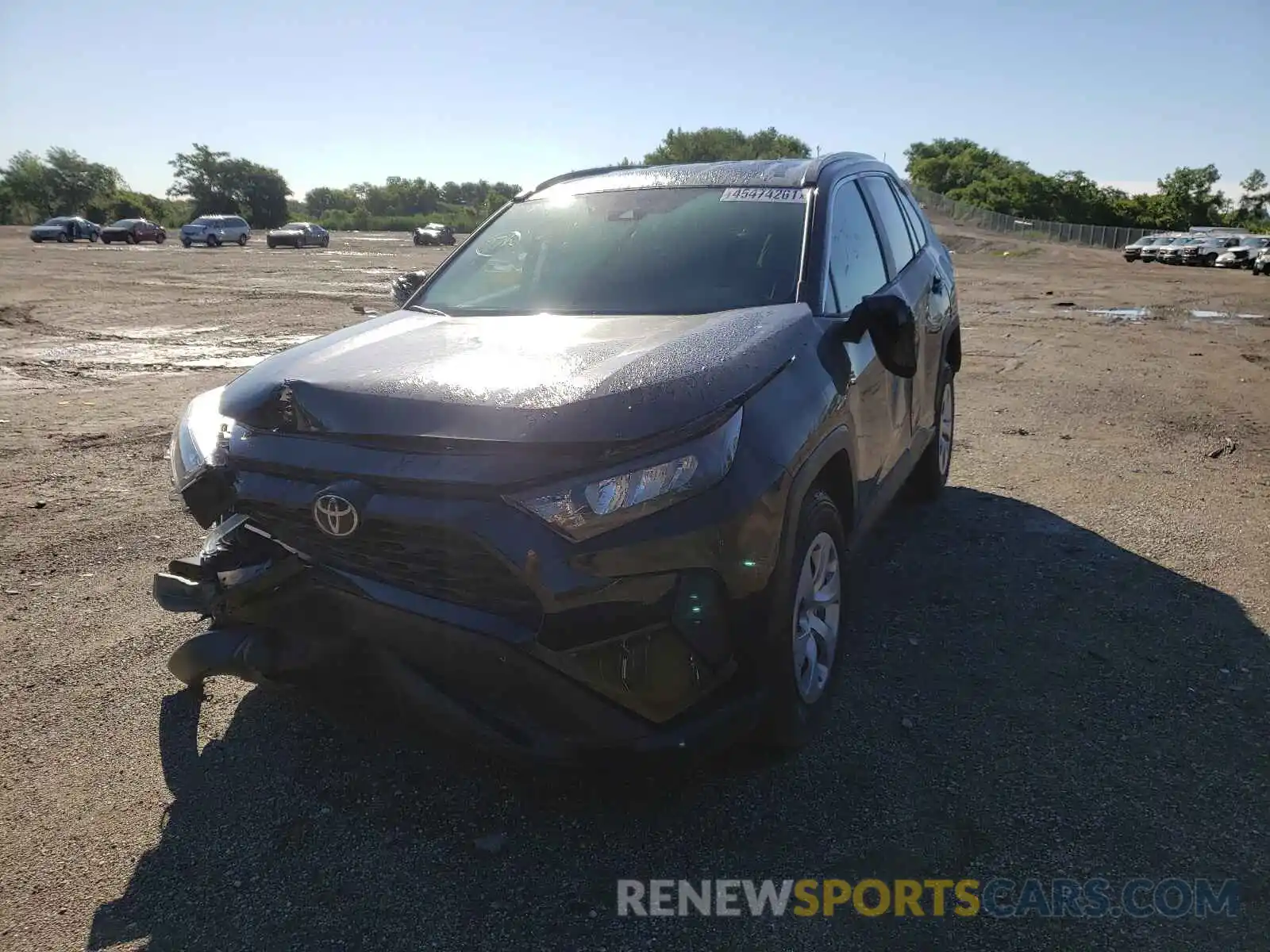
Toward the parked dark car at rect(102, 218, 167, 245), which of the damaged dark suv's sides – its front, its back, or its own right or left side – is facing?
right

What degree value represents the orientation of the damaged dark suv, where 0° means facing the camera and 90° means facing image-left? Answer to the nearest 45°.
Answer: approximately 45°

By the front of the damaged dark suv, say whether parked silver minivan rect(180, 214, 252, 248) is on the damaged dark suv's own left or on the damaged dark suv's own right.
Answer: on the damaged dark suv's own right

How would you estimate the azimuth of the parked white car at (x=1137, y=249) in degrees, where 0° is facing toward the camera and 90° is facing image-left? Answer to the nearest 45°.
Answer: approximately 45°

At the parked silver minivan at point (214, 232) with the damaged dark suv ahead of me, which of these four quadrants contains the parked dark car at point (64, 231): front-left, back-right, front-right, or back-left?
back-right

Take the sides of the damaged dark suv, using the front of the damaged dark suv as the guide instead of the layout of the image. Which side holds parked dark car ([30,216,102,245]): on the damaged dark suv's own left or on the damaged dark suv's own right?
on the damaged dark suv's own right
